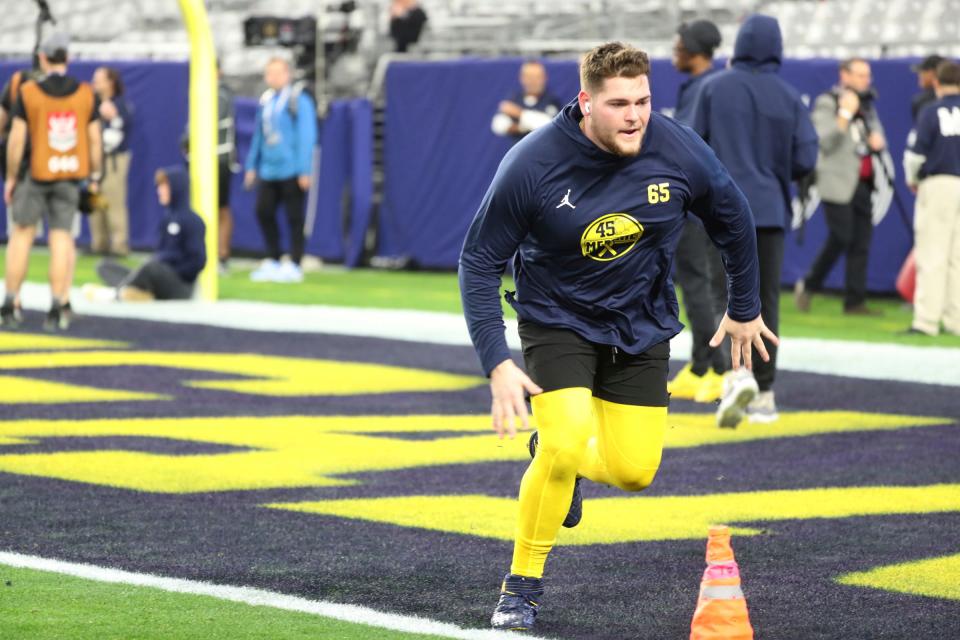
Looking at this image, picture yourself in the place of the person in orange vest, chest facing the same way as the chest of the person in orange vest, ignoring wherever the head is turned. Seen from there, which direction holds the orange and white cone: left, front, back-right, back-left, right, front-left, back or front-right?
back

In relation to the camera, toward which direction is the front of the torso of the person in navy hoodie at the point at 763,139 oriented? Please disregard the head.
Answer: away from the camera

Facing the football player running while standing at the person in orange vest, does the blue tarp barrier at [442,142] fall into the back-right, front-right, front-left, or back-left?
back-left

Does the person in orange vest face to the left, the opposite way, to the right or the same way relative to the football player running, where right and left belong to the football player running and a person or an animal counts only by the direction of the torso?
the opposite way

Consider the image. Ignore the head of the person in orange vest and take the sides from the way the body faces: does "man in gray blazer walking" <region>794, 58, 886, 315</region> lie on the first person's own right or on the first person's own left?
on the first person's own right

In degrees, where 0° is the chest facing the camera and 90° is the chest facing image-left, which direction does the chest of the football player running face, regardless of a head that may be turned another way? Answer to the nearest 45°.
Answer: approximately 0°

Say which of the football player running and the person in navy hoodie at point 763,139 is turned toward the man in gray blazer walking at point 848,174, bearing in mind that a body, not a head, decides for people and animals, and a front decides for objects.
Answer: the person in navy hoodie

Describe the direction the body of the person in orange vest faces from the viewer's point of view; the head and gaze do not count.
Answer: away from the camera

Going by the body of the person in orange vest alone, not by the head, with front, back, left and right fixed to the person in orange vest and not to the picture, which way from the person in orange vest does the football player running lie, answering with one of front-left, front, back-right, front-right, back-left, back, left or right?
back

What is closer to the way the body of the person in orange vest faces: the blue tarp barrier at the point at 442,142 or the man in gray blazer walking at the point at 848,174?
the blue tarp barrier

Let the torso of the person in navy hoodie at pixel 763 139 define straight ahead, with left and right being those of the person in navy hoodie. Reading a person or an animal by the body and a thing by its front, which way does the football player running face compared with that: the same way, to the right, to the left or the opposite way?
the opposite way

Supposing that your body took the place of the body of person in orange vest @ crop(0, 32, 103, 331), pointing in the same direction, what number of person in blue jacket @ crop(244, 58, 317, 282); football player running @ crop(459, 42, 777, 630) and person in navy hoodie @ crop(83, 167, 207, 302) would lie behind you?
1

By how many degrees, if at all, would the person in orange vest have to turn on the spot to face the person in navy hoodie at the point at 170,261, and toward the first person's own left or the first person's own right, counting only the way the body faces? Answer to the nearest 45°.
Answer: approximately 45° to the first person's own right
